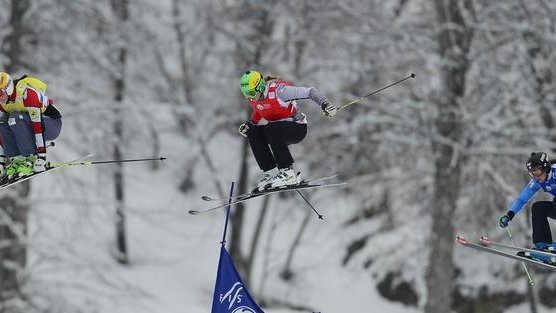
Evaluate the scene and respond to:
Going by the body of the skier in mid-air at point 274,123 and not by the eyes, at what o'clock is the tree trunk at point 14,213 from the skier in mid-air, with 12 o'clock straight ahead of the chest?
The tree trunk is roughly at 3 o'clock from the skier in mid-air.

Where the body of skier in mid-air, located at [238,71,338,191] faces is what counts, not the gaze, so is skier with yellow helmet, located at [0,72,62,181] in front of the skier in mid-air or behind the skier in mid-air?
in front

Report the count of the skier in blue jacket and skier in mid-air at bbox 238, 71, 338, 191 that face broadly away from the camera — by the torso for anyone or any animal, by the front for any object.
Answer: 0

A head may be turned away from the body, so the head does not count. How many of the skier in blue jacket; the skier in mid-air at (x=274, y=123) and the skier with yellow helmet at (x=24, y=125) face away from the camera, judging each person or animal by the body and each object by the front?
0

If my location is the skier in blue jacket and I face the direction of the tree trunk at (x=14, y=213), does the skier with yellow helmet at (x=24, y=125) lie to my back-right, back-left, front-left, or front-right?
front-left

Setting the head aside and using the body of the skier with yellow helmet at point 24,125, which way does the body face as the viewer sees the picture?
to the viewer's left

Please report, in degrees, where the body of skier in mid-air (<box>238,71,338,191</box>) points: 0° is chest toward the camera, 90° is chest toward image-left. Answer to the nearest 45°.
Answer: approximately 45°

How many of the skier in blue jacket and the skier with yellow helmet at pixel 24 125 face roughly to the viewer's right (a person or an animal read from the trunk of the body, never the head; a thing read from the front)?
0

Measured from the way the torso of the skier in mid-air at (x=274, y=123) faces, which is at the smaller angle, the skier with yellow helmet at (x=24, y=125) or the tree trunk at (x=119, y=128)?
the skier with yellow helmet

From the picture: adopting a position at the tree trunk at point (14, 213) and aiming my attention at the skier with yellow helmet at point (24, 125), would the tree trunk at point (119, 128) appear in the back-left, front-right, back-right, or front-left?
back-left
